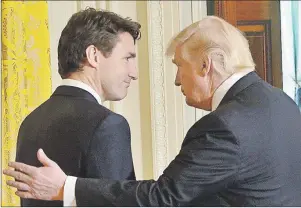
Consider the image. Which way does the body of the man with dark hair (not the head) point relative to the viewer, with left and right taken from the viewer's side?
facing away from the viewer and to the right of the viewer

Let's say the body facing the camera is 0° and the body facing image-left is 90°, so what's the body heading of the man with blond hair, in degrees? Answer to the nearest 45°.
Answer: approximately 135°

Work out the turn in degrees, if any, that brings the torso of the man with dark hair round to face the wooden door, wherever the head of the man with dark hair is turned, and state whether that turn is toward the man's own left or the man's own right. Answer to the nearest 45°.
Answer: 0° — they already face it

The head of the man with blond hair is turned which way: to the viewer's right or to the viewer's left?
to the viewer's left

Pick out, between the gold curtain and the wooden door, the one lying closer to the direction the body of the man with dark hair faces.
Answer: the wooden door

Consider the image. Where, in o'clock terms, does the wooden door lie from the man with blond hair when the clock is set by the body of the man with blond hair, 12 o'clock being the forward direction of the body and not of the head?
The wooden door is roughly at 2 o'clock from the man with blond hair.
